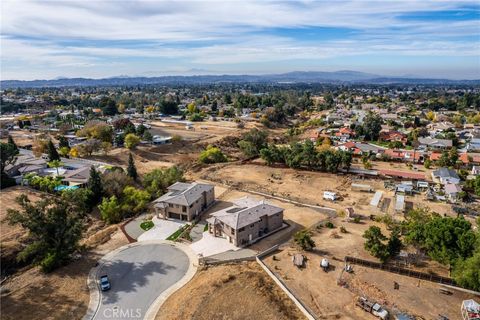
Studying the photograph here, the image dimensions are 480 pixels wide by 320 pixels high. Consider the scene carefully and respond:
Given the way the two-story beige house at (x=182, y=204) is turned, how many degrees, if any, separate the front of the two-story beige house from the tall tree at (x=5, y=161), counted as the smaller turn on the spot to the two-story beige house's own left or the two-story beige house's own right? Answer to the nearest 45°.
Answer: approximately 90° to the two-story beige house's own right

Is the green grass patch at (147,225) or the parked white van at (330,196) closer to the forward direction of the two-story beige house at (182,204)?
the green grass patch

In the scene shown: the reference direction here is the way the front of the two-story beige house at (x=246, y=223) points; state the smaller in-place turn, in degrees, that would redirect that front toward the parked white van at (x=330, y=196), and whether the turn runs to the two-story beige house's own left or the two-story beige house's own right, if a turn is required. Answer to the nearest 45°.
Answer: approximately 180°

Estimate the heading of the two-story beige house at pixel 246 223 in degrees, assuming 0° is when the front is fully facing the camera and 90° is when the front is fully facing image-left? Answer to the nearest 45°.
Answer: approximately 45°

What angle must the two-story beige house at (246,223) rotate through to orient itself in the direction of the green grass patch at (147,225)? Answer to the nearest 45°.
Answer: approximately 45° to its right

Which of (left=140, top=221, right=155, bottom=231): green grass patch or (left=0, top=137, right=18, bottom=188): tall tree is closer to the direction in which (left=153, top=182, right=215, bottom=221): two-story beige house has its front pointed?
the green grass patch

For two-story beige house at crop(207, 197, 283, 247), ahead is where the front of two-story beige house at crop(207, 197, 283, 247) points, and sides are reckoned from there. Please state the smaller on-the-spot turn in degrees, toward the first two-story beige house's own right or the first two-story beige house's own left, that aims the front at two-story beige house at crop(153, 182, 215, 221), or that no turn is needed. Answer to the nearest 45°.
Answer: approximately 90° to the first two-story beige house's own right

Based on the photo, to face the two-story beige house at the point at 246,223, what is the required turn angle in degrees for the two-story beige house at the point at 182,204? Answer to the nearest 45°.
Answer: approximately 90° to its left

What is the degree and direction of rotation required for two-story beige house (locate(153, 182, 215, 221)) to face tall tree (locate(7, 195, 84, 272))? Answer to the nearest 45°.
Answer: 0° — it already faces it

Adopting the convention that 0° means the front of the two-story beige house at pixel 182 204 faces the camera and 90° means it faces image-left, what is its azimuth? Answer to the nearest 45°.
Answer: approximately 45°
